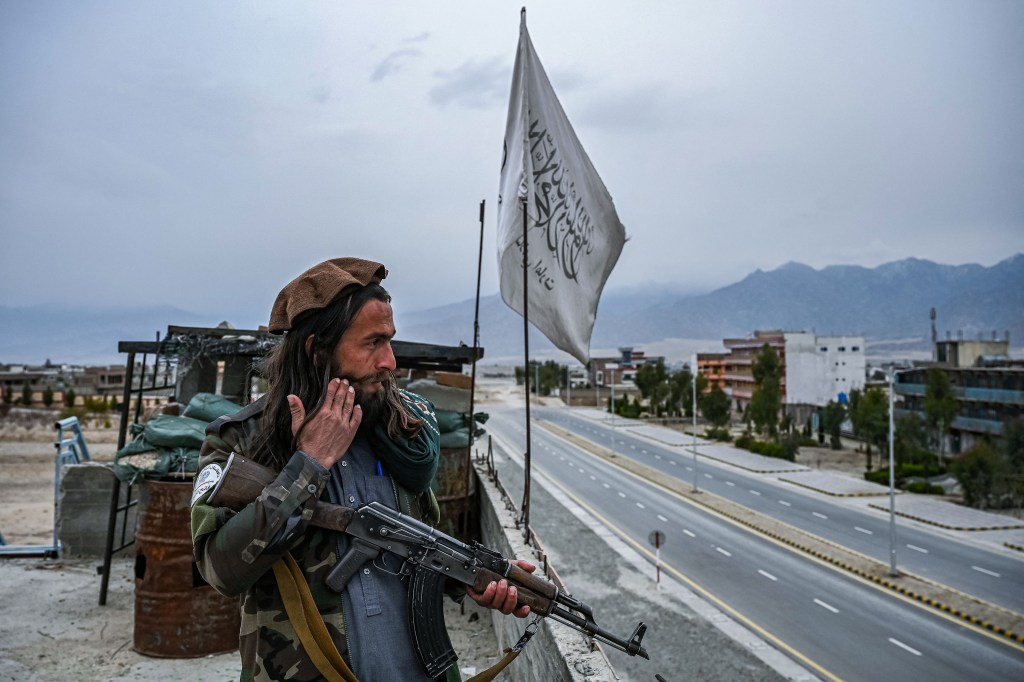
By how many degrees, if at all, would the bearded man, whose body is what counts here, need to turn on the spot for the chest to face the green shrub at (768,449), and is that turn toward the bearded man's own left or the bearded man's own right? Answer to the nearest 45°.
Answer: approximately 90° to the bearded man's own left

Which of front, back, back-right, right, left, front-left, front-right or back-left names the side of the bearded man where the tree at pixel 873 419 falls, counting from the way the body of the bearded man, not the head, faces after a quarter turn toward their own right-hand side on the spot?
back

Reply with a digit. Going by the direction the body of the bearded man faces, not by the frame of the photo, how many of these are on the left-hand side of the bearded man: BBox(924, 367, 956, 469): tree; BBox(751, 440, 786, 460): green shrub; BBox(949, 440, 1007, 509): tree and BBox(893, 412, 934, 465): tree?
4

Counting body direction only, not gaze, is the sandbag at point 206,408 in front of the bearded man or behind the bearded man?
behind

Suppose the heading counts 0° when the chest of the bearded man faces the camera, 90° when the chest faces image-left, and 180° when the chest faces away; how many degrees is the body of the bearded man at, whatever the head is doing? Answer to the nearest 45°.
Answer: approximately 315°

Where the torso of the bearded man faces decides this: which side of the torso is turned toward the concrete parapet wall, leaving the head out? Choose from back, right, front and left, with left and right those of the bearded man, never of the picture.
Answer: left

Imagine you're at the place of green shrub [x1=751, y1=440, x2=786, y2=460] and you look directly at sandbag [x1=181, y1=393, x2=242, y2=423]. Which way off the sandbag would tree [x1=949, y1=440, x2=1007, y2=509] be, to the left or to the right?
left

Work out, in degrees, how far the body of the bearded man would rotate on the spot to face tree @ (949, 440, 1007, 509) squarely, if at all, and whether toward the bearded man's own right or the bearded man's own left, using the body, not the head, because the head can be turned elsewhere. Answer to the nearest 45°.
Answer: approximately 90° to the bearded man's own left
